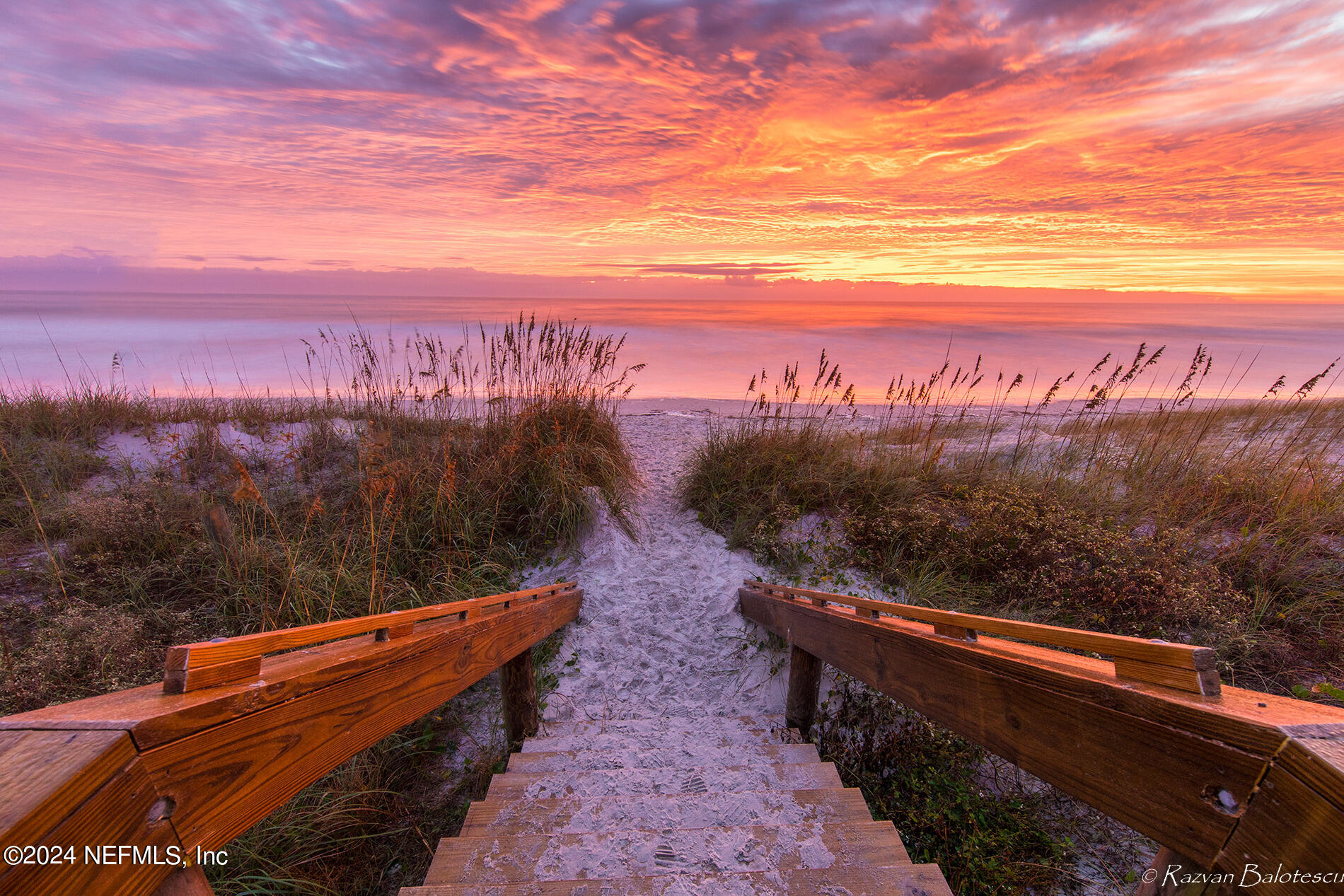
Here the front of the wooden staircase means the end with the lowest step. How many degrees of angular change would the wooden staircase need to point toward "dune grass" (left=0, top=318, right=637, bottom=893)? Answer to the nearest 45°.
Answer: approximately 45° to its left

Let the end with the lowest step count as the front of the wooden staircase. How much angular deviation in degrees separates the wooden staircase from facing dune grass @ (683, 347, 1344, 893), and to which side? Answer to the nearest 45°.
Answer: approximately 45° to its right

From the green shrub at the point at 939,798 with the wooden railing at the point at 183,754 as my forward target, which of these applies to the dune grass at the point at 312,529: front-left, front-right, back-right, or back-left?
front-right

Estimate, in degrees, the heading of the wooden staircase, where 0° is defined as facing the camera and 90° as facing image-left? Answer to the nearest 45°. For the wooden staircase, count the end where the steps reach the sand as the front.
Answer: approximately 180°
